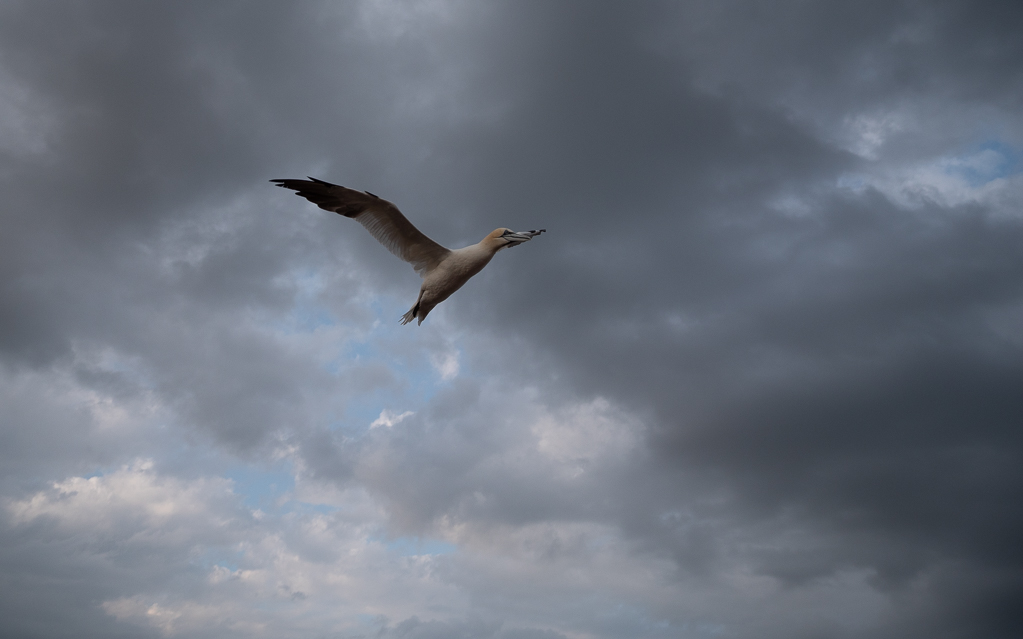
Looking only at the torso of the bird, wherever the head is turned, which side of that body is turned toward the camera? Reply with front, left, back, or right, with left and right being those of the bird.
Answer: right
